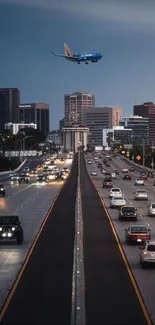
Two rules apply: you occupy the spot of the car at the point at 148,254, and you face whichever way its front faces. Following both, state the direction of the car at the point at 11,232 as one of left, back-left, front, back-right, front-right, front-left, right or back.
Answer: front-left

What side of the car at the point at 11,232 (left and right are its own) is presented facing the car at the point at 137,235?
left

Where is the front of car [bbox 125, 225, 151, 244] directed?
away from the camera

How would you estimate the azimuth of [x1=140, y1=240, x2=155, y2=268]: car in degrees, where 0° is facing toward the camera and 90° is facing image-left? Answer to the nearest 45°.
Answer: approximately 180°

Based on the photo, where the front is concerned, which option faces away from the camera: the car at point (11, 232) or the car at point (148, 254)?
the car at point (148, 254)

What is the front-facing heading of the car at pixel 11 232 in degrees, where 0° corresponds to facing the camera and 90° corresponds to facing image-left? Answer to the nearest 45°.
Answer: approximately 0°

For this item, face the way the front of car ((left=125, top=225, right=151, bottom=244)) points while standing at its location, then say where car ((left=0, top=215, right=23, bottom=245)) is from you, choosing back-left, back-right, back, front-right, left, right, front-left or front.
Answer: left

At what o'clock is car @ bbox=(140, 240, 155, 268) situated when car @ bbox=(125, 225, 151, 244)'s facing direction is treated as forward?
car @ bbox=(140, 240, 155, 268) is roughly at 6 o'clock from car @ bbox=(125, 225, 151, 244).

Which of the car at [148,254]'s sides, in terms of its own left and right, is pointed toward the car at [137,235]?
front

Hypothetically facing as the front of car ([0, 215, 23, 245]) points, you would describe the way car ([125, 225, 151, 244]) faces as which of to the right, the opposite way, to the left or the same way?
the opposite way

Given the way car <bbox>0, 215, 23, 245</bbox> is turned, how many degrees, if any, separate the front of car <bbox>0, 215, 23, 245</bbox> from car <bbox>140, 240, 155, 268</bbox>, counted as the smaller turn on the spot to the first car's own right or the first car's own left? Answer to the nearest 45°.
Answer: approximately 45° to the first car's own left
